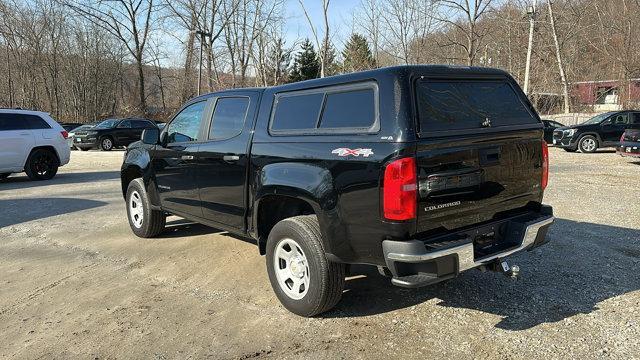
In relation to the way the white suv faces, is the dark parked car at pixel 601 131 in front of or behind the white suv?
behind

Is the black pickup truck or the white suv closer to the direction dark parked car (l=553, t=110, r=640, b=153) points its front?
the white suv

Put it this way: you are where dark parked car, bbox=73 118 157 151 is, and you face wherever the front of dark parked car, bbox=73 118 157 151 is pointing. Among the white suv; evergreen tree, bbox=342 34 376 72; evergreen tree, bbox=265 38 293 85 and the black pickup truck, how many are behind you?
2

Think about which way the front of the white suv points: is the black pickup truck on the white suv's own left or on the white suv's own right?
on the white suv's own left

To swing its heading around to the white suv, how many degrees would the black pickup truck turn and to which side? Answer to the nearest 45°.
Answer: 0° — it already faces it

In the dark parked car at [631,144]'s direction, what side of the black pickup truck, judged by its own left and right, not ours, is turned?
right

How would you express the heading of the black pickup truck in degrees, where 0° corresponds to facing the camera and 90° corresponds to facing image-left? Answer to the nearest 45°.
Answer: approximately 135°

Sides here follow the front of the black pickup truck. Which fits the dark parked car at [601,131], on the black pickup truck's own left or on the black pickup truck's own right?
on the black pickup truck's own right

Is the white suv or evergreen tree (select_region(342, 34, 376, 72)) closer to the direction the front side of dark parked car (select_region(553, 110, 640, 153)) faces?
the white suv

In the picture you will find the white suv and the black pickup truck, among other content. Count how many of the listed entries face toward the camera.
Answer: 0

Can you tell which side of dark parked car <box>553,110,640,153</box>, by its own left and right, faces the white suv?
front

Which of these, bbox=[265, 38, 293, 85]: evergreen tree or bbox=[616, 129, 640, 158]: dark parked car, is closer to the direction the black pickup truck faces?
the evergreen tree

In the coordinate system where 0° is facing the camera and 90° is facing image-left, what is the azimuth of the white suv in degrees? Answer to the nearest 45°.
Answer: approximately 90°

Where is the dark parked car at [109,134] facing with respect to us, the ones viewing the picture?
facing the viewer and to the left of the viewer

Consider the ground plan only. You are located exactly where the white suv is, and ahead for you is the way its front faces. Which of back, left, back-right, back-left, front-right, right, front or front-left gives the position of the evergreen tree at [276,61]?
back-right

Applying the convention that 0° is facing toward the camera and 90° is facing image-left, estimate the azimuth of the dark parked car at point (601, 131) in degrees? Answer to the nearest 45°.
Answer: approximately 45°
